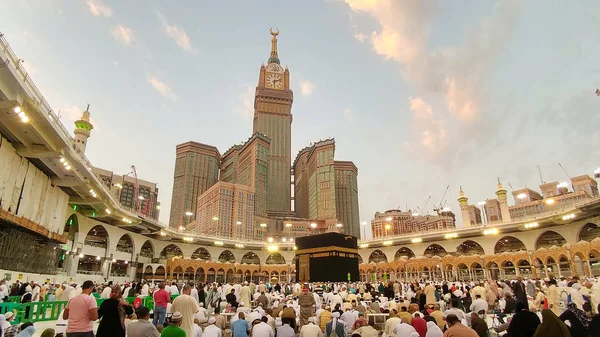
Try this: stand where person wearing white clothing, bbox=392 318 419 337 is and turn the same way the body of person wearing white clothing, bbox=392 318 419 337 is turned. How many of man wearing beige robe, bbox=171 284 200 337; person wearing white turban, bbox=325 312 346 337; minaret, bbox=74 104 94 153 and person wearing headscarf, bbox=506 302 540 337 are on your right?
1

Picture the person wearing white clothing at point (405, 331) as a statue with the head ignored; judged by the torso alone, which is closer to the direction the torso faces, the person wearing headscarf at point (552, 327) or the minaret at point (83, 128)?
the minaret

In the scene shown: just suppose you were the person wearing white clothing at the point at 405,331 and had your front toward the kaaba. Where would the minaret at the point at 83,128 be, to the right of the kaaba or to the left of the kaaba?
left

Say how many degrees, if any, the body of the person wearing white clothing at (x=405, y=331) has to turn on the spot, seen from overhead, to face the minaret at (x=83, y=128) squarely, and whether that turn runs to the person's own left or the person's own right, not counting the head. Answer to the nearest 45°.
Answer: approximately 45° to the person's own left

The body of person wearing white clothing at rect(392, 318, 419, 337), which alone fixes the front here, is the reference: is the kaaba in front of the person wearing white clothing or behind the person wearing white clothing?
in front

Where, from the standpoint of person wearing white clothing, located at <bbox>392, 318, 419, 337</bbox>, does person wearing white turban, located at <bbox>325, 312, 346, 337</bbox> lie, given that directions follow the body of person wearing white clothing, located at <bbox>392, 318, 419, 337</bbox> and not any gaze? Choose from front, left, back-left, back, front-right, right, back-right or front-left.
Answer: front-left

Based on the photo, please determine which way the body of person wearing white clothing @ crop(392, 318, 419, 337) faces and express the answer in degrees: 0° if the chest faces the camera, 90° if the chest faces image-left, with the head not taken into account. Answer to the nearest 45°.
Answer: approximately 180°

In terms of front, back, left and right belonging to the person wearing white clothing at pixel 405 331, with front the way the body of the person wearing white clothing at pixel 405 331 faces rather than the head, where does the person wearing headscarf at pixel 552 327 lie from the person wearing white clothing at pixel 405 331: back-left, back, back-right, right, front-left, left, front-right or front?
back-right

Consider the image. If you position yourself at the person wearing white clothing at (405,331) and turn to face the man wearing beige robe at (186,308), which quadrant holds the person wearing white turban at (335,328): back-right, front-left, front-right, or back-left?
front-right

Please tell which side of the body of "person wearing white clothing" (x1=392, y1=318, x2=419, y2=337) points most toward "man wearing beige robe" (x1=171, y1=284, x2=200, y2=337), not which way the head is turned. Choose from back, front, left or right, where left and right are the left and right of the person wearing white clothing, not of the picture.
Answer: left

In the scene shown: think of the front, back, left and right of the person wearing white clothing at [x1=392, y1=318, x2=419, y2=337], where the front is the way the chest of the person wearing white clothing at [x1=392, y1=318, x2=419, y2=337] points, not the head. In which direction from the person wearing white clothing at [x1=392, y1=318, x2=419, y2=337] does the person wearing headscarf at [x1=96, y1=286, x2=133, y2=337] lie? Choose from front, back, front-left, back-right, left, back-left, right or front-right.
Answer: back-left

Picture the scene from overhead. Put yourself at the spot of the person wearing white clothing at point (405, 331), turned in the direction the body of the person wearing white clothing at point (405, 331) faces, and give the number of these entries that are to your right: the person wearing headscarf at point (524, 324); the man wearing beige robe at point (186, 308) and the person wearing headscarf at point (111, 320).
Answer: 1
